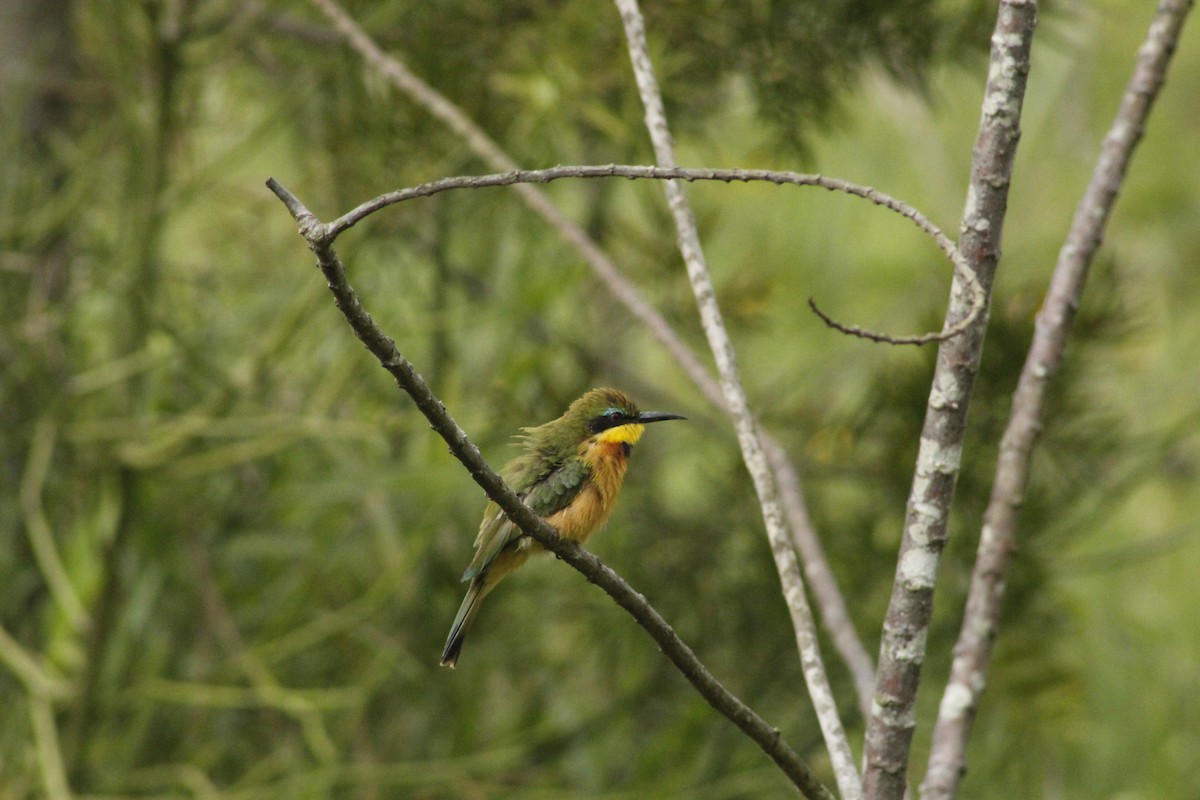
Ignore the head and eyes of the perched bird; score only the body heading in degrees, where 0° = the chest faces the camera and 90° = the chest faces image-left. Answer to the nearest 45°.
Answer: approximately 270°

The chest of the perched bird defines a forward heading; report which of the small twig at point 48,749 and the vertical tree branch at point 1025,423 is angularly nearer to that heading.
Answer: the vertical tree branch
